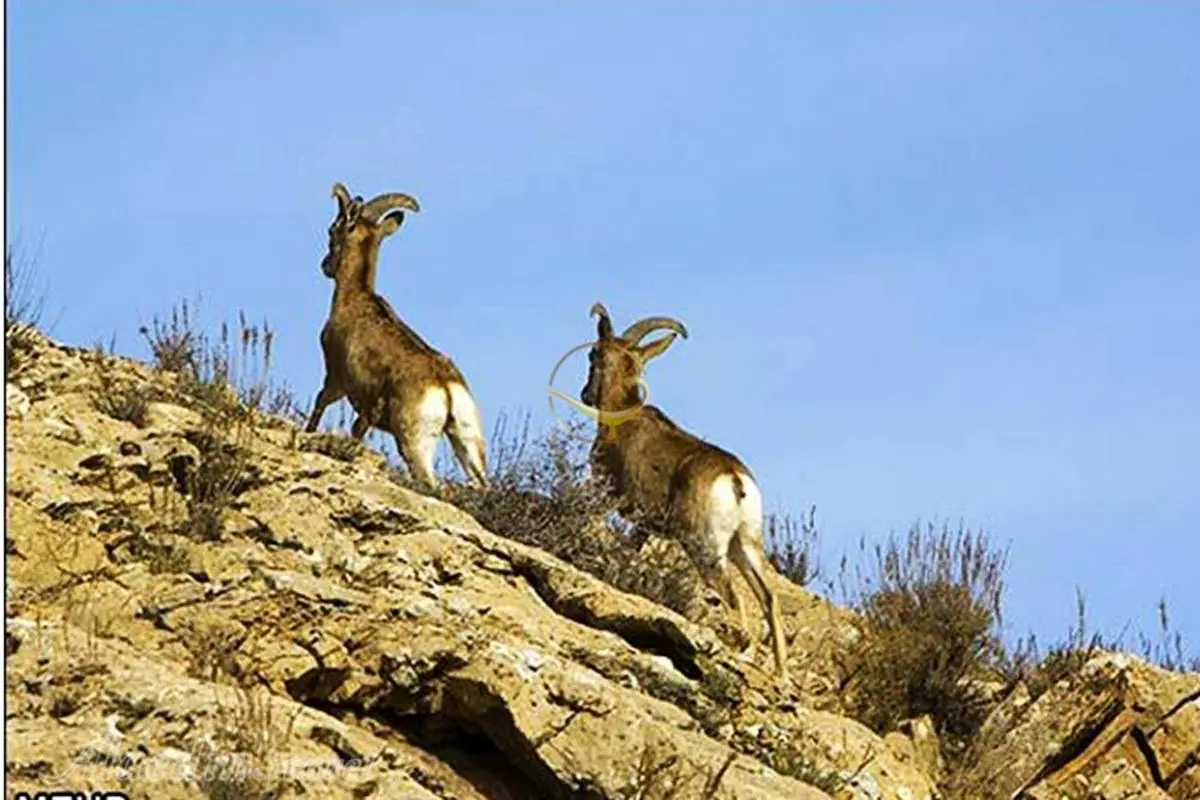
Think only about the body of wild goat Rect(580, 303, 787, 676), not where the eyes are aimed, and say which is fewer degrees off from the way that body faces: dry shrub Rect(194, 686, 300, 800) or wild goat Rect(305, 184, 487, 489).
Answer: the wild goat

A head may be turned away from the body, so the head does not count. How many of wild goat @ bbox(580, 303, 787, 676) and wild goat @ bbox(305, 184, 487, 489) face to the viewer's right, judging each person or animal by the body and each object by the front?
0

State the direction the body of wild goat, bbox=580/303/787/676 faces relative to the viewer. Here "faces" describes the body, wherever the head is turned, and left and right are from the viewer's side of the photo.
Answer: facing away from the viewer and to the left of the viewer

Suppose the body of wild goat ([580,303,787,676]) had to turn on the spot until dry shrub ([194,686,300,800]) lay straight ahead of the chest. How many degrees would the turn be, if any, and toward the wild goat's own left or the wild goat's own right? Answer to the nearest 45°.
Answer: approximately 135° to the wild goat's own left

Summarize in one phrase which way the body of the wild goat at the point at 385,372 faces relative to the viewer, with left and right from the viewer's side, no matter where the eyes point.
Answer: facing away from the viewer and to the left of the viewer

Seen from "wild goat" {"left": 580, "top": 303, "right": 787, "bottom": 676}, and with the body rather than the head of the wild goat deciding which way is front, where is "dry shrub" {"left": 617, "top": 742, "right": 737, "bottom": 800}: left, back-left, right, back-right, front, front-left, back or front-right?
back-left

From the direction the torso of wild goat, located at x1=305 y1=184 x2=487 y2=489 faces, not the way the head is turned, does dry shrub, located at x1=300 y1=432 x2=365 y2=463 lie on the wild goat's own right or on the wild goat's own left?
on the wild goat's own left

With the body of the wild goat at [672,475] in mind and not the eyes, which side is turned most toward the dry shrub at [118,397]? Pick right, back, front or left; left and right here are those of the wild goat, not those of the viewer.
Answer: left
